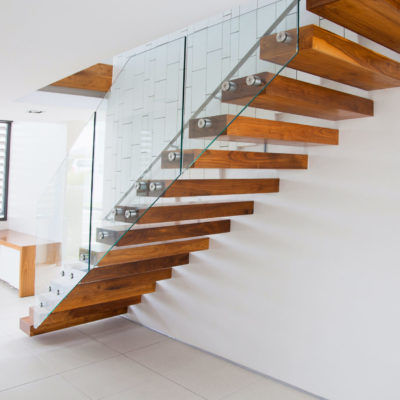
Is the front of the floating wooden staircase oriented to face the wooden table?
yes

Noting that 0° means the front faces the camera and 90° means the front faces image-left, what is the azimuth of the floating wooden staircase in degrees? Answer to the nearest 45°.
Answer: approximately 135°
